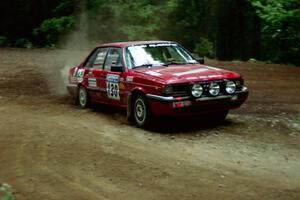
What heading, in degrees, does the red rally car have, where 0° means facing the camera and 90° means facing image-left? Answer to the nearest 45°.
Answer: approximately 315°
